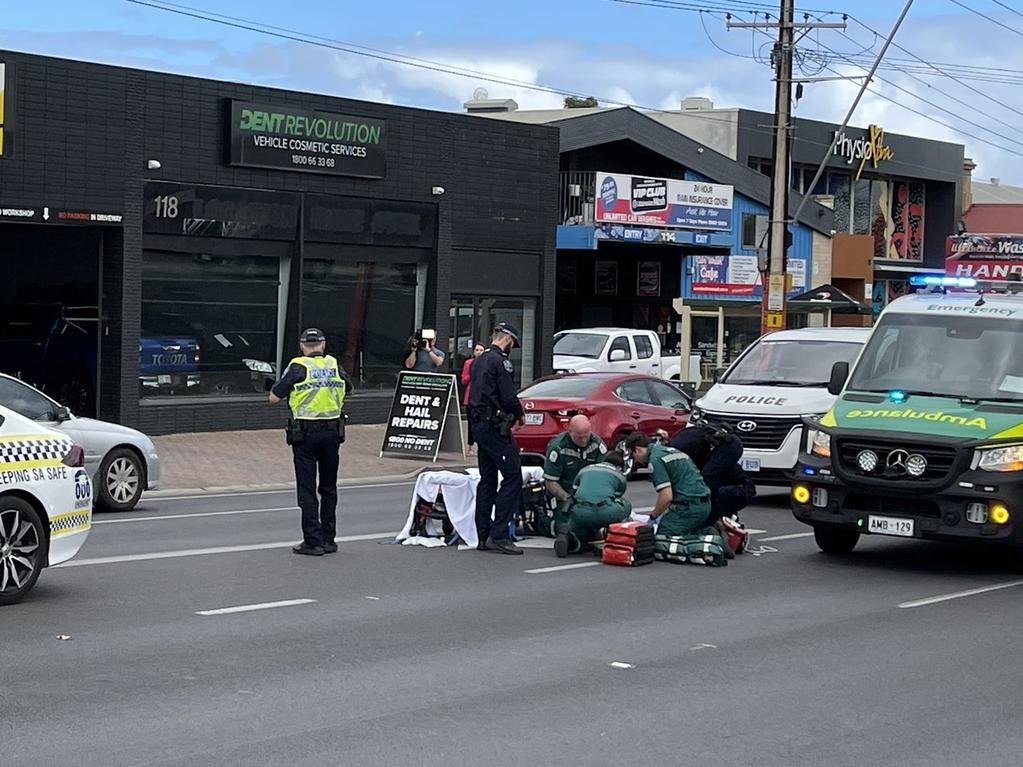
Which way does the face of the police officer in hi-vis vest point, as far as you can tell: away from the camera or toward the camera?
away from the camera

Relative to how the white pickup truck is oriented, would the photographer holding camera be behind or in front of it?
in front

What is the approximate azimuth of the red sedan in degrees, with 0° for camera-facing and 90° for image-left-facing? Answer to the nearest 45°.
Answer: approximately 225°

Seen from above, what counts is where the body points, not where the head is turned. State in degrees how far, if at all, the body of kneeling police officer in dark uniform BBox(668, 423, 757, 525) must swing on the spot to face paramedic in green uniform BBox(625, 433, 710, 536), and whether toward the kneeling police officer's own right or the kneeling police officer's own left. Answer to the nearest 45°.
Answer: approximately 45° to the kneeling police officer's own left

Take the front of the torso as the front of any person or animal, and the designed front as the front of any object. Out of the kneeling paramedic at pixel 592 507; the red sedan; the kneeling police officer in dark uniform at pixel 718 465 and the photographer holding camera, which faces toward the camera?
the photographer holding camera

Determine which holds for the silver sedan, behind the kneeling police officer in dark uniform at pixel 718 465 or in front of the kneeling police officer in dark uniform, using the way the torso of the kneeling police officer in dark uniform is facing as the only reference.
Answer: in front

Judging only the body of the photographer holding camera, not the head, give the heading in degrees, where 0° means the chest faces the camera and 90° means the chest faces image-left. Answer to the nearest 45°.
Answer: approximately 0°

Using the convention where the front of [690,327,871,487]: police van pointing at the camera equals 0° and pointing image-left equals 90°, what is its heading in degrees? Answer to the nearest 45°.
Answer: approximately 45°

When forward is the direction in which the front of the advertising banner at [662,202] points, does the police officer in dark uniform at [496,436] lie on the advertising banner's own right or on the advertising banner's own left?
on the advertising banner's own right

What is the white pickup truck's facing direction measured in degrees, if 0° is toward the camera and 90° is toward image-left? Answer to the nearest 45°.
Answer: approximately 45°
